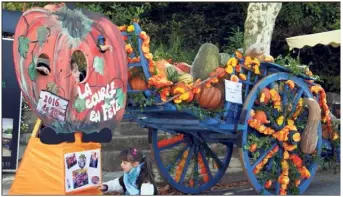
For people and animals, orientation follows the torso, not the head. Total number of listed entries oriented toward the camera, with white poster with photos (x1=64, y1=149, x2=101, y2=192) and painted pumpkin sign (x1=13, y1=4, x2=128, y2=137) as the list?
2

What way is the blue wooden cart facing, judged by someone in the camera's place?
facing the viewer and to the left of the viewer

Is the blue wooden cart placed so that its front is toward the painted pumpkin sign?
yes

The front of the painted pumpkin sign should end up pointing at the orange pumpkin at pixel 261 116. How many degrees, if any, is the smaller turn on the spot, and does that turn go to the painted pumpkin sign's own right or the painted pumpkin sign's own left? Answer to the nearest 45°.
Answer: approximately 90° to the painted pumpkin sign's own left

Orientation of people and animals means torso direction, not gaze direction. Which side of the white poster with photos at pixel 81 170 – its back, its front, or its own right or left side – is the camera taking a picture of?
front

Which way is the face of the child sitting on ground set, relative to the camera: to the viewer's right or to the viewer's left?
to the viewer's left

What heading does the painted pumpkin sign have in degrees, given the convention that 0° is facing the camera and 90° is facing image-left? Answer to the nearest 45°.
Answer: approximately 0°
